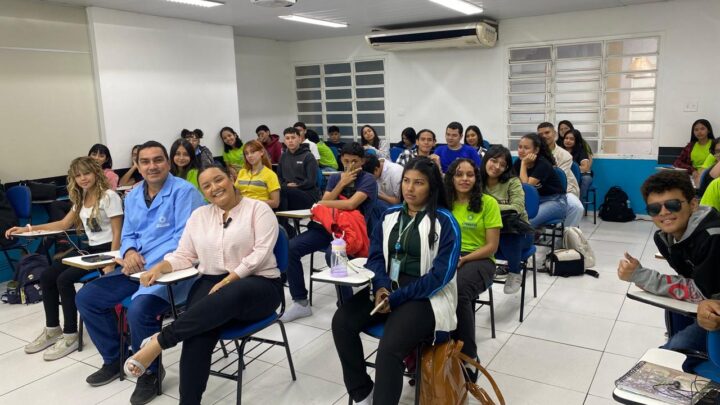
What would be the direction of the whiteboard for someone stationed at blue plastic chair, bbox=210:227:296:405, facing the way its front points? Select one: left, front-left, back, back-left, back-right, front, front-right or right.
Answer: back-right

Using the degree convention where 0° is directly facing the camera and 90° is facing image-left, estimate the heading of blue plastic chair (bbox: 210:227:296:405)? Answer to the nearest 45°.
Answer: approximately 45°

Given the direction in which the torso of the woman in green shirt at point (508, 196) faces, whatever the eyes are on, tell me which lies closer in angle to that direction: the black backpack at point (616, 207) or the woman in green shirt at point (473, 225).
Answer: the woman in green shirt

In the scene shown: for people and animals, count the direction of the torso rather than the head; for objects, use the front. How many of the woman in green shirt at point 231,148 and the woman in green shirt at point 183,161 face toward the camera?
2

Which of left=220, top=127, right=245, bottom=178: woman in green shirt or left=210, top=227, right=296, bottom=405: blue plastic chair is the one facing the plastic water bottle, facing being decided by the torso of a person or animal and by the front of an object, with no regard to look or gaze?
the woman in green shirt

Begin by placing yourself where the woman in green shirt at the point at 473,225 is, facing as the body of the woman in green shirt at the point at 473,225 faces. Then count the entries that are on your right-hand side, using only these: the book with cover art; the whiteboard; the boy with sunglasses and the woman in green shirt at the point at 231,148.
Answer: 2

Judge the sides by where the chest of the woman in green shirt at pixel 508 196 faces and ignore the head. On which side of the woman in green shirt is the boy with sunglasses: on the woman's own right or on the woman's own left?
on the woman's own left

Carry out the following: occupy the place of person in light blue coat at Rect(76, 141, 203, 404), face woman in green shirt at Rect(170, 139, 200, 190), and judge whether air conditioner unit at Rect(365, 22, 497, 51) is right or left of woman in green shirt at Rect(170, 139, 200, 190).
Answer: right

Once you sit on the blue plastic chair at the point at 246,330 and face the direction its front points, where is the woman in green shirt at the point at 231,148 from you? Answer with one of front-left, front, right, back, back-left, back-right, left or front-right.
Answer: back-right
